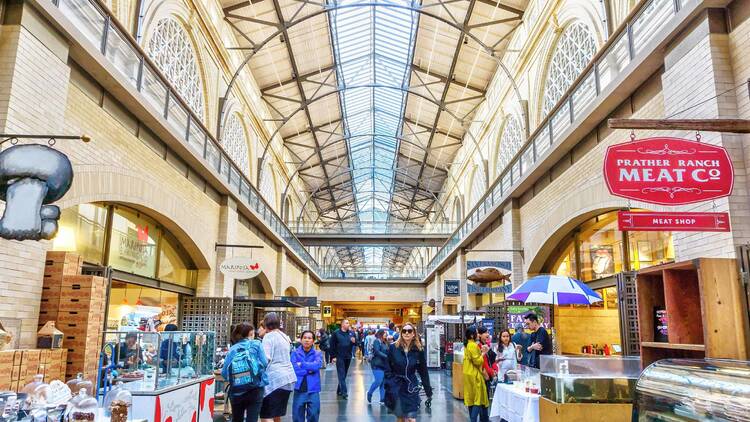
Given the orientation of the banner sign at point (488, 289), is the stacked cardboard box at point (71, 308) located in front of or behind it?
in front

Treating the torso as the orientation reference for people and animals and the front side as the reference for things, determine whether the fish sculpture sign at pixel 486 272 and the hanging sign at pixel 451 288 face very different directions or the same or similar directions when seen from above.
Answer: same or similar directions

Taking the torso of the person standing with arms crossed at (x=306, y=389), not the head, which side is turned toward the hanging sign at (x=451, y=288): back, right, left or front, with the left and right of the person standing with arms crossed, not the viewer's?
back

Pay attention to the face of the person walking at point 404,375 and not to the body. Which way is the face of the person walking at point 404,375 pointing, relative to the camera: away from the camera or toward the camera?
toward the camera

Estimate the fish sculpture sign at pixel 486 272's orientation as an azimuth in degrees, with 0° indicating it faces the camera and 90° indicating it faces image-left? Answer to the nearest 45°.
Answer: approximately 0°

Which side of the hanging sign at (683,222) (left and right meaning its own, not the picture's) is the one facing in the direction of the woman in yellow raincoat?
right

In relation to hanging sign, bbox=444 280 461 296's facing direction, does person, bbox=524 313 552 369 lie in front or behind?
in front

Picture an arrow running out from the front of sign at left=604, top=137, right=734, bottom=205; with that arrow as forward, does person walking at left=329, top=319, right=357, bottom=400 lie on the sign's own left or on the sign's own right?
on the sign's own right

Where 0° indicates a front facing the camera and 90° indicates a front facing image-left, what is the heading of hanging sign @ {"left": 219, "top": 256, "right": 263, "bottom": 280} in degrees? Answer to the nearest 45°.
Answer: approximately 0°

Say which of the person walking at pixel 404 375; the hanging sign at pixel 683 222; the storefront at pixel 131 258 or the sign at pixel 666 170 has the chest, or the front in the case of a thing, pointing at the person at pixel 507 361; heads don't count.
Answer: the storefront

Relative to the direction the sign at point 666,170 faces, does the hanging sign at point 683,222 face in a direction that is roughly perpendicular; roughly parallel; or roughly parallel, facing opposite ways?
roughly parallel

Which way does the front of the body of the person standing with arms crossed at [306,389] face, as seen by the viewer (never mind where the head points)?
toward the camera

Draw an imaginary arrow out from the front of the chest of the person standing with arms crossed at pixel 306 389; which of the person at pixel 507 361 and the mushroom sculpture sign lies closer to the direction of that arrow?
the mushroom sculpture sign

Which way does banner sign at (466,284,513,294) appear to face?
toward the camera

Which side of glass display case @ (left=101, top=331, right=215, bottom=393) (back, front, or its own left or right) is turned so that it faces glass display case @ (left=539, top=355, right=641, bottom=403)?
front

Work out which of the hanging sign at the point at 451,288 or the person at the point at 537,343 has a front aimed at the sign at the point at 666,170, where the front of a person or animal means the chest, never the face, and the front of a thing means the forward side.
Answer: the hanging sign

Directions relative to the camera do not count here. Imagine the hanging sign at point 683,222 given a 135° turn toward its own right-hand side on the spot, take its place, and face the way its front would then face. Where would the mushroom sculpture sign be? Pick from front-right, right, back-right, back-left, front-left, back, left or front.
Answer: left
